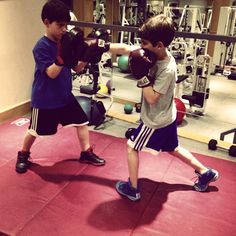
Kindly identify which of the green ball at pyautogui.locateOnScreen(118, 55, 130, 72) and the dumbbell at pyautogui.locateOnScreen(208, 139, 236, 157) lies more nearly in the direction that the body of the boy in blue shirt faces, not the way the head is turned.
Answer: the dumbbell

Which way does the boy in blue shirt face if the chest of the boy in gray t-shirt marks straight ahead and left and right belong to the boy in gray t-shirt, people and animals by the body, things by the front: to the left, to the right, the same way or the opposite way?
the opposite way

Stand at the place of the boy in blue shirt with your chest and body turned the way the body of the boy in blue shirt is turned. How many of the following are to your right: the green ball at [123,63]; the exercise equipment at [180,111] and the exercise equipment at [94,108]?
0

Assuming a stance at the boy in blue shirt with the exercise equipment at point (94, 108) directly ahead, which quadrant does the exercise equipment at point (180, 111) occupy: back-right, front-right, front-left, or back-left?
front-right

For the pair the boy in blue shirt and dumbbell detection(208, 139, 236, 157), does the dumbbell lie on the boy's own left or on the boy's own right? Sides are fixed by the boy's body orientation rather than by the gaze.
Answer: on the boy's own left

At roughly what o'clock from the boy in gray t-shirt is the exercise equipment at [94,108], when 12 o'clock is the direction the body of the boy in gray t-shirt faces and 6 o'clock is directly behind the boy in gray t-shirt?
The exercise equipment is roughly at 2 o'clock from the boy in gray t-shirt.

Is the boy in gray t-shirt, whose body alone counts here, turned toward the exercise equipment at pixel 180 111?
no

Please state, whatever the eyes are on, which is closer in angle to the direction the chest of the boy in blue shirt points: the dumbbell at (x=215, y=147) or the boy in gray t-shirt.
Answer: the boy in gray t-shirt

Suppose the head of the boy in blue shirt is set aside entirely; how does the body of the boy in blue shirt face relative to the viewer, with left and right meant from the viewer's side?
facing the viewer and to the right of the viewer

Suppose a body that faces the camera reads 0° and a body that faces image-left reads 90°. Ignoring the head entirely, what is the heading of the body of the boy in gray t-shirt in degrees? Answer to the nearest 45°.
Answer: approximately 90°

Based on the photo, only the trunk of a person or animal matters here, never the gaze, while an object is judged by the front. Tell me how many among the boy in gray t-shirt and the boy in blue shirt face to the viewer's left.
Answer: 1

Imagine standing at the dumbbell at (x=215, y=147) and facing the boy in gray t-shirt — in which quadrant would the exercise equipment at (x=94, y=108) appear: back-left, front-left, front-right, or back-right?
front-right

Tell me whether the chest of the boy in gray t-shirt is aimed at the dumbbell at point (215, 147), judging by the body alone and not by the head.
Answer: no

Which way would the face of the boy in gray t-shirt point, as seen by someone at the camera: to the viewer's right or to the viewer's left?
to the viewer's left
